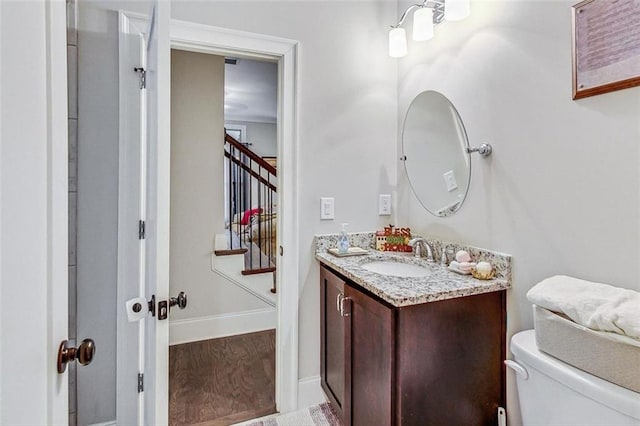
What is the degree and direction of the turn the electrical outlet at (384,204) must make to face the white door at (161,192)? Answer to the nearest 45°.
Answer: approximately 90° to its right

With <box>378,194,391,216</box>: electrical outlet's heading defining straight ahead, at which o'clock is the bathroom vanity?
The bathroom vanity is roughly at 1 o'clock from the electrical outlet.

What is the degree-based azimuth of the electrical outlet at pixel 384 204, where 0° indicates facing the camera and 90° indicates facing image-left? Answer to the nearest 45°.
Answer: approximately 315°

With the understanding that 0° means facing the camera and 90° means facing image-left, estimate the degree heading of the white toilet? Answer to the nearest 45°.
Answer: approximately 45°

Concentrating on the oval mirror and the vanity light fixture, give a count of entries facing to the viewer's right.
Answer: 0

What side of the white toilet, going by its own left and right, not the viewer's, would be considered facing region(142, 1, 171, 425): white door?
front

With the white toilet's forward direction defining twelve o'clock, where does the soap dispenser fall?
The soap dispenser is roughly at 2 o'clock from the white toilet.

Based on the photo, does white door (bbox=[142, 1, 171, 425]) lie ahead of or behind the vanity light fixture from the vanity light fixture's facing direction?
ahead
